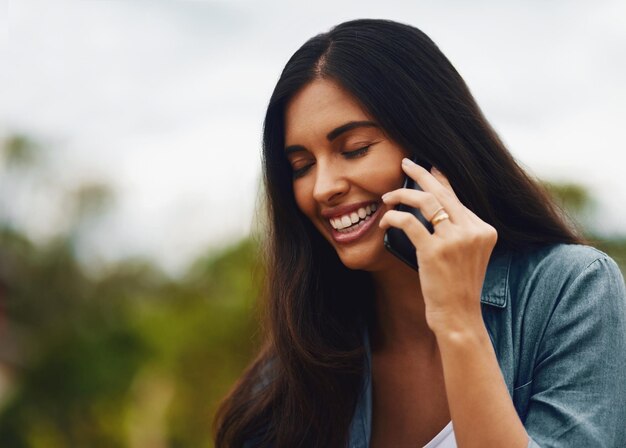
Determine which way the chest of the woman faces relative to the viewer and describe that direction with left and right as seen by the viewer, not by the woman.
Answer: facing the viewer and to the left of the viewer

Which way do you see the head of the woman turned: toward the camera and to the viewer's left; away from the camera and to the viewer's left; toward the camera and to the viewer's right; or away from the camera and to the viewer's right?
toward the camera and to the viewer's left
